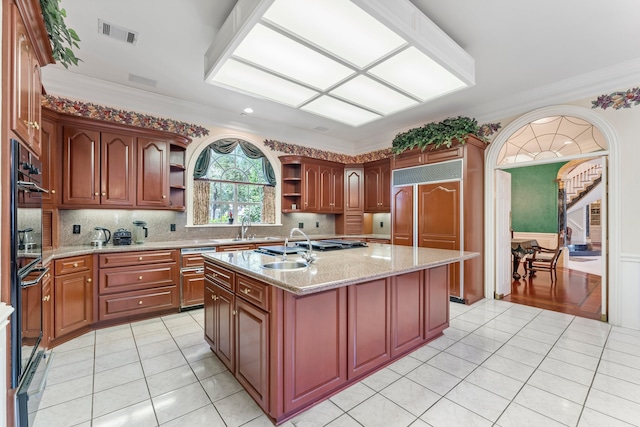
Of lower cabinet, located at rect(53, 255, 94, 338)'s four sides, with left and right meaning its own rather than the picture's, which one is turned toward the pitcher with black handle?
left

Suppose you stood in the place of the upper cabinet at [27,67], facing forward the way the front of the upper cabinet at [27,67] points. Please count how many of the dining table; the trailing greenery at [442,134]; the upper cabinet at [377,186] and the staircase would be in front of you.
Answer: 4

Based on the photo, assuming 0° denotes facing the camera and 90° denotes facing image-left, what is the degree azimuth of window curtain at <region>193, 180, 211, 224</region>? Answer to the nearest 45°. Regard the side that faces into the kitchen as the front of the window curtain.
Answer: approximately 0°

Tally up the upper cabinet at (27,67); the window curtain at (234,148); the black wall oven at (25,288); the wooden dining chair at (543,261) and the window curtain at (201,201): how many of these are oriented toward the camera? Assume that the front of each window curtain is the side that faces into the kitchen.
2

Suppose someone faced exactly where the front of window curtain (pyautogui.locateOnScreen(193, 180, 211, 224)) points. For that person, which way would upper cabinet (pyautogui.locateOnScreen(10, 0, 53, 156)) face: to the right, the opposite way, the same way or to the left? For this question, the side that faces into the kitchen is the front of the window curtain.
to the left

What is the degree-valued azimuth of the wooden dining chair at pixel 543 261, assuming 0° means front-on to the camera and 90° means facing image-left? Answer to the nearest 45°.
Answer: approximately 135°

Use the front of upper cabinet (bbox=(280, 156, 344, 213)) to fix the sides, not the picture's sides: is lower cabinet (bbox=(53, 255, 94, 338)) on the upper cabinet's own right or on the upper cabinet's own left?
on the upper cabinet's own right

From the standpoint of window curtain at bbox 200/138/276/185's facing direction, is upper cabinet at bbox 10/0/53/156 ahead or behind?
ahead

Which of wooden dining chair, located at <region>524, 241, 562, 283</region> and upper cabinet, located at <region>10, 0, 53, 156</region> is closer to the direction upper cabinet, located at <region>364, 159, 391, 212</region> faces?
the upper cabinet

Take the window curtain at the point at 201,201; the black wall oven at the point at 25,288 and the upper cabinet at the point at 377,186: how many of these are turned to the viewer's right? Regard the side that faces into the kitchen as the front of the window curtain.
1

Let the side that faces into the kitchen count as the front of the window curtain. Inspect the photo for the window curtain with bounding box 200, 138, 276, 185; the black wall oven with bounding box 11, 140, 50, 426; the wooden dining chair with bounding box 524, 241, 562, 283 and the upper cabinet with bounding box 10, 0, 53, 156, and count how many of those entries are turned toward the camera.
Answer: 1

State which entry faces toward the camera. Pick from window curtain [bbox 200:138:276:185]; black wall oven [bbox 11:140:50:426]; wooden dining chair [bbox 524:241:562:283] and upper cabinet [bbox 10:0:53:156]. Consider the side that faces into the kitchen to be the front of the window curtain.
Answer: the window curtain

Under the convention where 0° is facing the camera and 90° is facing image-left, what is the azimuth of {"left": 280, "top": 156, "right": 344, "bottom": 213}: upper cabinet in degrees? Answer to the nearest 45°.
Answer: approximately 315°
